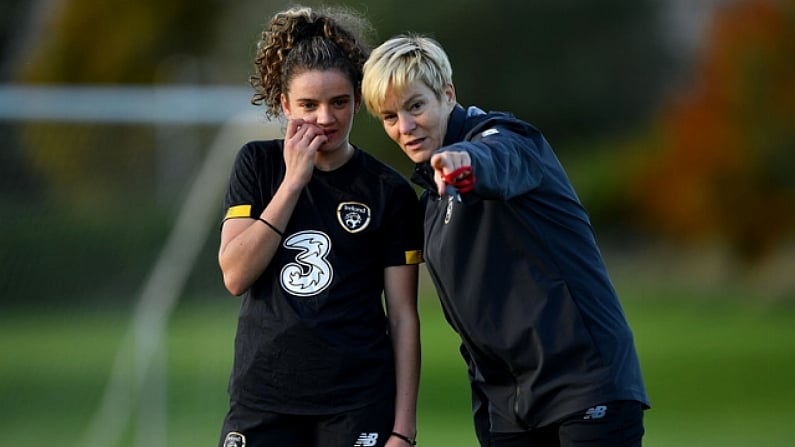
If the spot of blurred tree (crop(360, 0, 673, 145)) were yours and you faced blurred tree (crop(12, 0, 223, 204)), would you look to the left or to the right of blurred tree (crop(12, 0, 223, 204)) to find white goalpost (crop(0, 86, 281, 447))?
left

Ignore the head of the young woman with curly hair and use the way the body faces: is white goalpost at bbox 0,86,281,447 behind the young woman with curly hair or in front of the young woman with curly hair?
behind

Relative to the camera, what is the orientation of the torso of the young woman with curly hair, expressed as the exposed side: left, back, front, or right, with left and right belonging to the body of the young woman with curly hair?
front

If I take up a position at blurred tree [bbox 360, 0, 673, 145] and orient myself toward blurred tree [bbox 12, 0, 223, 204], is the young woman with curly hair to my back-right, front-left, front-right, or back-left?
front-left

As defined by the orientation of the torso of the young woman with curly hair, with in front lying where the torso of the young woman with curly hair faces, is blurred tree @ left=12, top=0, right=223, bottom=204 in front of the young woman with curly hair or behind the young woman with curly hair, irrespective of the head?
behind

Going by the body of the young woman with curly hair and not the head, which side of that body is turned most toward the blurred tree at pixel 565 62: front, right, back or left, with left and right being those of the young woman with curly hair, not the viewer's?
back
